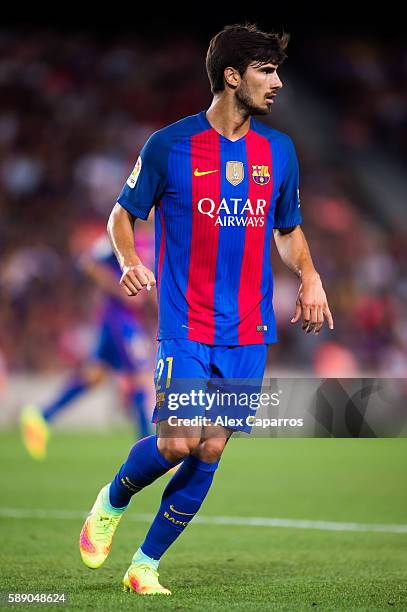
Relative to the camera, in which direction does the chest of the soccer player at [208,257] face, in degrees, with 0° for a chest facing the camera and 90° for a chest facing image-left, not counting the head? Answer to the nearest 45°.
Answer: approximately 315°

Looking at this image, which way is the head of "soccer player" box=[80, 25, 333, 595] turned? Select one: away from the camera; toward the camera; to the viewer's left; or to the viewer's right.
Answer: to the viewer's right
